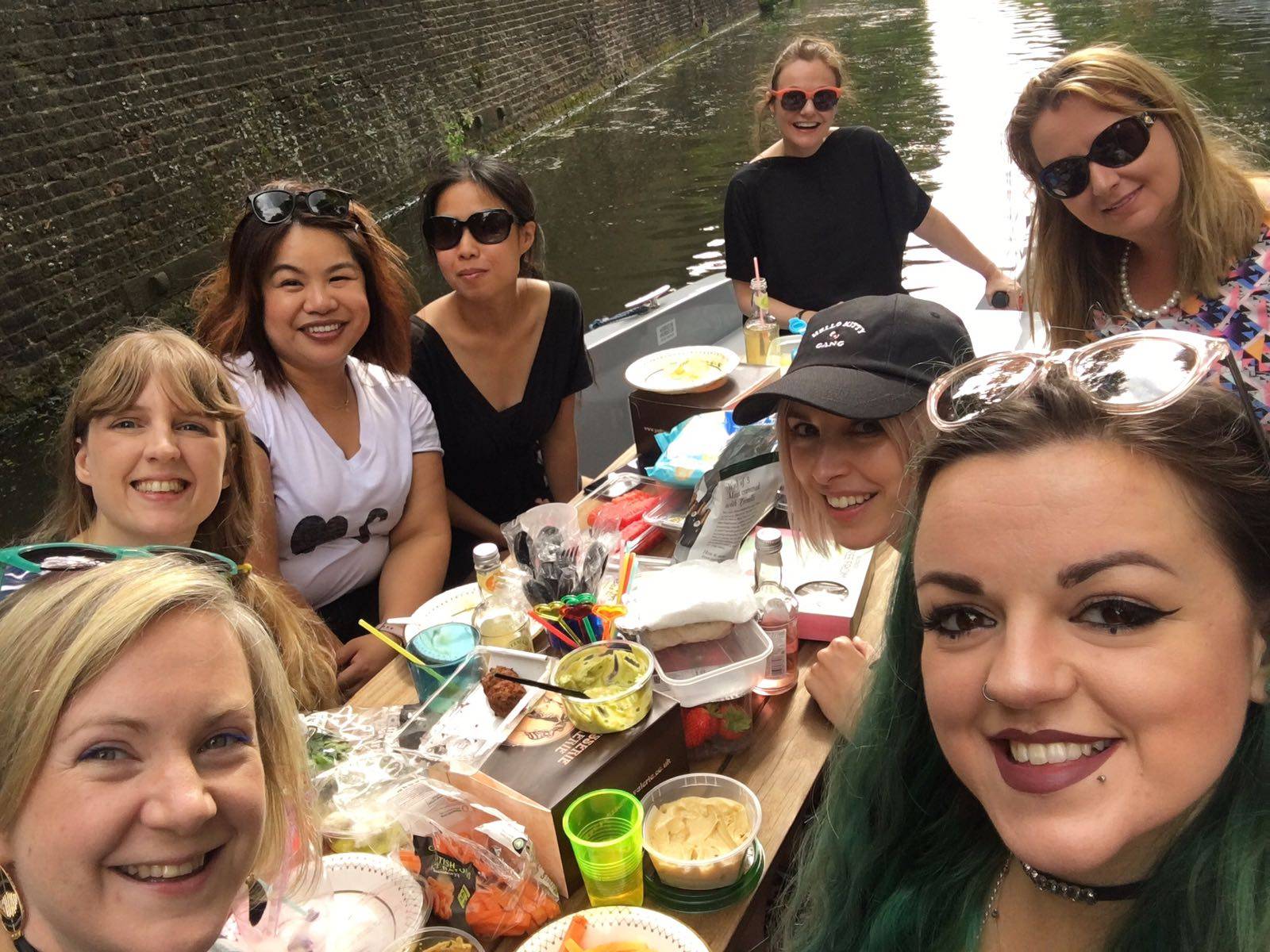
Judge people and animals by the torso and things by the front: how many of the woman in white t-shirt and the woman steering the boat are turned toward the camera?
2

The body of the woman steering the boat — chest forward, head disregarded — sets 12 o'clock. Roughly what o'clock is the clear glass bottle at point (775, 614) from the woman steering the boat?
The clear glass bottle is roughly at 12 o'clock from the woman steering the boat.

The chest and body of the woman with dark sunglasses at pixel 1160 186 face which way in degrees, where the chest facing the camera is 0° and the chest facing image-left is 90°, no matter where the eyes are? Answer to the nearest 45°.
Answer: approximately 45°

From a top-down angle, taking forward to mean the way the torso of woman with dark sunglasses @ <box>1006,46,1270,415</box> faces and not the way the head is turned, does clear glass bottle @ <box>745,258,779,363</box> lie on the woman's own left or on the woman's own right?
on the woman's own right

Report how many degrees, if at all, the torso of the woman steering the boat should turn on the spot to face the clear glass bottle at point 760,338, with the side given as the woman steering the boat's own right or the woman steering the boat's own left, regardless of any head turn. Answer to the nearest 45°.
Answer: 0° — they already face it

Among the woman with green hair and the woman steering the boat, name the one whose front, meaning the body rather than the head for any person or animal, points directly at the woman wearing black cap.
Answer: the woman steering the boat

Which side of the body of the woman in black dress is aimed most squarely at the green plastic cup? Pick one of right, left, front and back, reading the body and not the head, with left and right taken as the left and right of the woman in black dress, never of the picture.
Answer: front

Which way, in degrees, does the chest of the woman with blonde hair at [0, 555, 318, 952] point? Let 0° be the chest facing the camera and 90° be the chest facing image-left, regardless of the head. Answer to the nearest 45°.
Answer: approximately 315°

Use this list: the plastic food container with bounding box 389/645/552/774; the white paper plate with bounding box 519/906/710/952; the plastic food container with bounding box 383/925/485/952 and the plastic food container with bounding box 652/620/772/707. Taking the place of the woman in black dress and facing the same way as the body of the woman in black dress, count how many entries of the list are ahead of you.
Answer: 4

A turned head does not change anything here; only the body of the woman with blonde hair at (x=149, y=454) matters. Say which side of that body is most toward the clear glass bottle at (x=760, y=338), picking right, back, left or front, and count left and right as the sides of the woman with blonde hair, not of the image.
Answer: left
